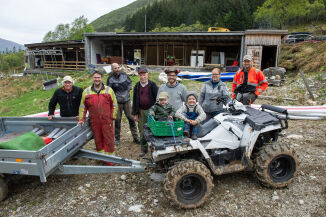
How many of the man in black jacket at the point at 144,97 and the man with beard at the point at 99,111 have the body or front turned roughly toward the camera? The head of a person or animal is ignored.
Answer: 2

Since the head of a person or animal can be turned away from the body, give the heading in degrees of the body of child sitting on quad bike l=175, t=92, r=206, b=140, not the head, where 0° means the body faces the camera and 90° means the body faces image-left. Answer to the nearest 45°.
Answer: approximately 0°

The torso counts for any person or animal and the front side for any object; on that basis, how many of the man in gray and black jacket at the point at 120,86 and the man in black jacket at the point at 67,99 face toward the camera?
2

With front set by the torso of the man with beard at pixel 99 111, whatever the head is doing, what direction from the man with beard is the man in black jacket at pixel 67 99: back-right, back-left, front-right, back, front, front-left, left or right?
back-right
